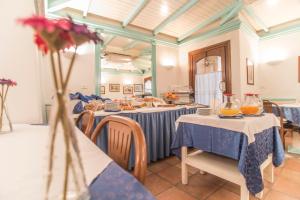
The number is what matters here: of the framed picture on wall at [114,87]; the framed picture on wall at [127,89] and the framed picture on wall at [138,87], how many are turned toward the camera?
3

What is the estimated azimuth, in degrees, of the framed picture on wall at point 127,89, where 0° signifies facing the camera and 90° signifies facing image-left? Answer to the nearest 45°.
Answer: approximately 0°

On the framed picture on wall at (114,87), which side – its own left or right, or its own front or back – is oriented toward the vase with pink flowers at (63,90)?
front

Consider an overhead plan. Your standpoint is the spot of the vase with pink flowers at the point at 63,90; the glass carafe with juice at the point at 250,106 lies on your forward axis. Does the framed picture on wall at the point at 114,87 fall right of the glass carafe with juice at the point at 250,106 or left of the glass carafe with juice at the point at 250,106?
left

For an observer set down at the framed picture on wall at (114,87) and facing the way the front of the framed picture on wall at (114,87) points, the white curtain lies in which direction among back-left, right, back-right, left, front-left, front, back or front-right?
left

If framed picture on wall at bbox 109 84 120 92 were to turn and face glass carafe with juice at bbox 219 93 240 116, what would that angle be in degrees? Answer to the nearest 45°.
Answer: approximately 45° to its left
